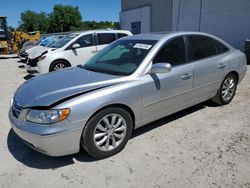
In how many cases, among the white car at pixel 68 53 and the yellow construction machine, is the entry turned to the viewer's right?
1

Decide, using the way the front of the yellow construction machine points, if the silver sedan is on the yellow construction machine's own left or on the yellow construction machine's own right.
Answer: on the yellow construction machine's own right

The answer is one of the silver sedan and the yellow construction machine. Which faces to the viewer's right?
the yellow construction machine

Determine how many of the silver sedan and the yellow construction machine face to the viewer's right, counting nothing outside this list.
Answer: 1

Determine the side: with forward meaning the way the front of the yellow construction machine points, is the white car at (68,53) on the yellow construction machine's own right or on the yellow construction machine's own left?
on the yellow construction machine's own right

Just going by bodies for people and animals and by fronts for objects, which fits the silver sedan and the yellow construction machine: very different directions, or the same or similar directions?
very different directions

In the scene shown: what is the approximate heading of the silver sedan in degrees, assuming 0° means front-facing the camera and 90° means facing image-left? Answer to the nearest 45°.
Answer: approximately 45°

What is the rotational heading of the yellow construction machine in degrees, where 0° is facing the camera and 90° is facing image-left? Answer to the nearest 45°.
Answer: approximately 270°

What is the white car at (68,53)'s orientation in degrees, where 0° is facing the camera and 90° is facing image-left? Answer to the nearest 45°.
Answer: approximately 45°

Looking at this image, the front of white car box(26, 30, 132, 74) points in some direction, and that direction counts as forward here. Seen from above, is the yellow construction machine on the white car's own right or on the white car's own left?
on the white car's own right
